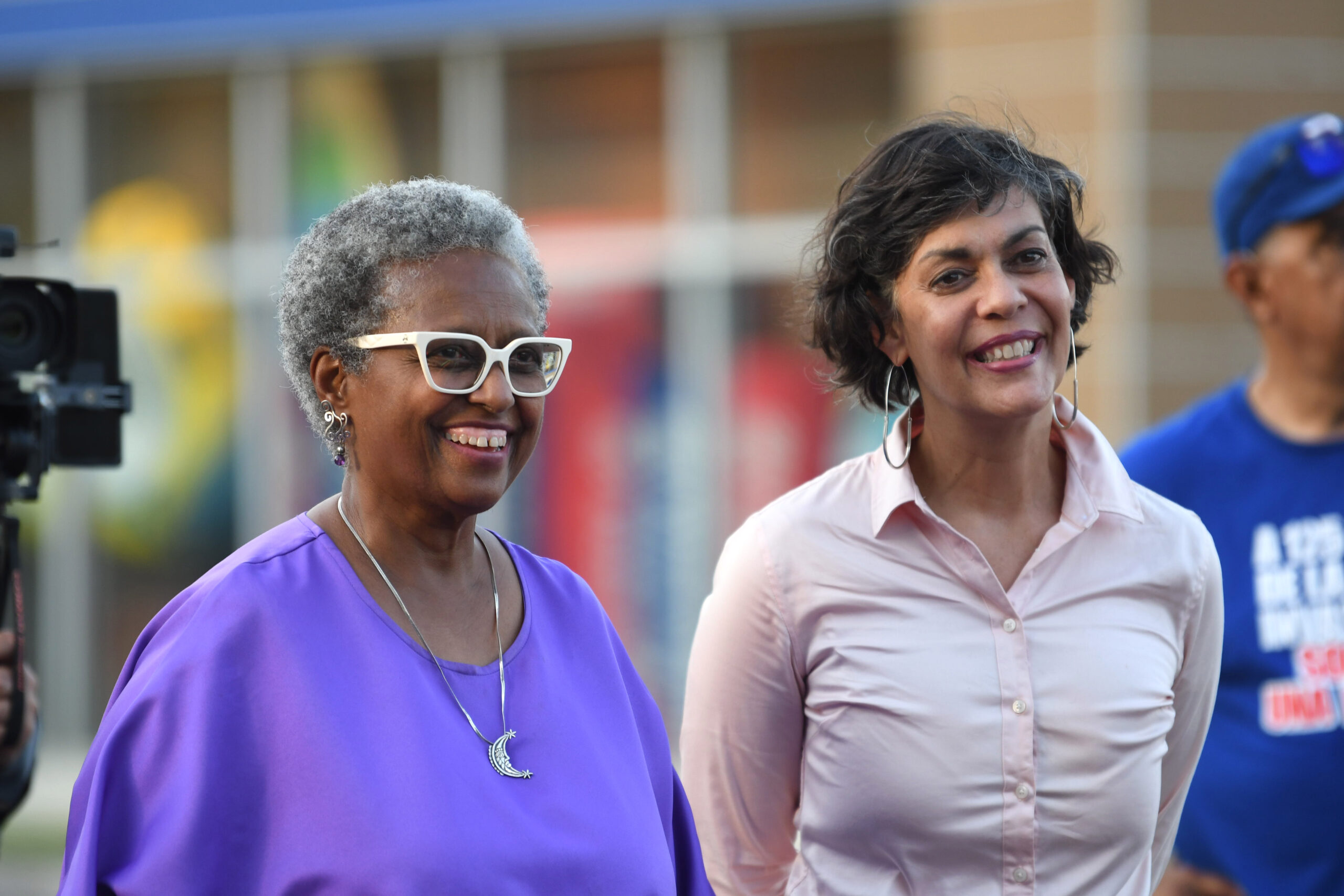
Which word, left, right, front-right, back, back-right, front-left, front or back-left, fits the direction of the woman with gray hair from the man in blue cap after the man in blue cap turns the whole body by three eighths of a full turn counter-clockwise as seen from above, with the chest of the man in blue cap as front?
back-left

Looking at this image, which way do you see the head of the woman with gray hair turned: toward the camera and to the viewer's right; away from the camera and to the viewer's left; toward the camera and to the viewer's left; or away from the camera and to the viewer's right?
toward the camera and to the viewer's right

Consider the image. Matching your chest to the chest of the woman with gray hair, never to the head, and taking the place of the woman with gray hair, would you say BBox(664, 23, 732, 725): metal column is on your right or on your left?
on your left

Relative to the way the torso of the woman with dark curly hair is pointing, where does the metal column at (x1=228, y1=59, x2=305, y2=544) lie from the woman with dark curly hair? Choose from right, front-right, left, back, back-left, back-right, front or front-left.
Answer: back-right

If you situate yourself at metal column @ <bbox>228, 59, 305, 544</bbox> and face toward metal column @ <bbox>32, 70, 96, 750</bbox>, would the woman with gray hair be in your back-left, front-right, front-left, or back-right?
back-left

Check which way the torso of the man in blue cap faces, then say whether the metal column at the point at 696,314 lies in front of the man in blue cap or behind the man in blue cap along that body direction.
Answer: behind

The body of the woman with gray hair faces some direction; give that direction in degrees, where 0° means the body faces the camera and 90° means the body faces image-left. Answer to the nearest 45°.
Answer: approximately 315°

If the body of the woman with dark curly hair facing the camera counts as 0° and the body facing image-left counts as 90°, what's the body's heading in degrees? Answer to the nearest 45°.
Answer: approximately 0°

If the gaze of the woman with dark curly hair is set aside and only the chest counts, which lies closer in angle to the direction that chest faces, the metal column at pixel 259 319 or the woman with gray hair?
the woman with gray hair
